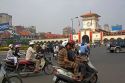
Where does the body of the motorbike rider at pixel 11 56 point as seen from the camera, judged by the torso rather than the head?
to the viewer's right

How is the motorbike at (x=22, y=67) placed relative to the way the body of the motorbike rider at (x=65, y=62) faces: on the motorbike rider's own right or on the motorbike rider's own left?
on the motorbike rider's own left

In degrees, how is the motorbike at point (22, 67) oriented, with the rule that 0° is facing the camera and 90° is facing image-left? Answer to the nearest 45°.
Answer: approximately 270°
